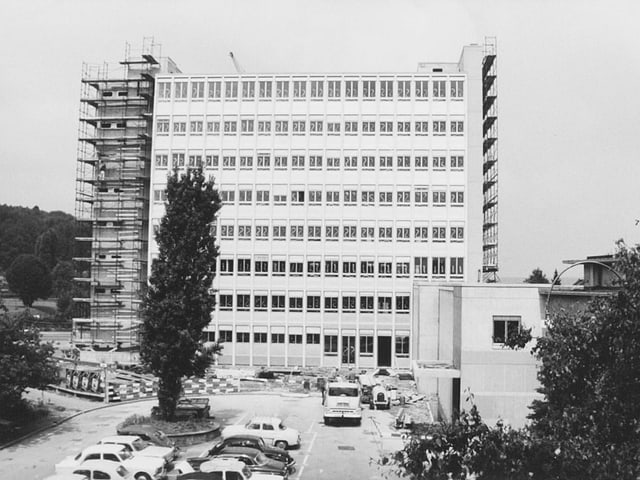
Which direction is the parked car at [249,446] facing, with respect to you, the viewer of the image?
facing to the right of the viewer

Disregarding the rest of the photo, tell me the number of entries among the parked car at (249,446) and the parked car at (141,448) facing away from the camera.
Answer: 0

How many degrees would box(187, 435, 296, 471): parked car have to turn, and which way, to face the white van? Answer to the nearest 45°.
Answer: approximately 45° to its left

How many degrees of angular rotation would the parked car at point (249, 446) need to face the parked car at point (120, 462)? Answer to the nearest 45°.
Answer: approximately 135° to its right

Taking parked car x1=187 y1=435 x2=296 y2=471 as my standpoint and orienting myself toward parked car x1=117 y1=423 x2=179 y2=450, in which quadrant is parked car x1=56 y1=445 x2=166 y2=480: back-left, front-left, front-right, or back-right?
front-left

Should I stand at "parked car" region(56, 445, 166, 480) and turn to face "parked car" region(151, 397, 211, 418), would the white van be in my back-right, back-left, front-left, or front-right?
front-right

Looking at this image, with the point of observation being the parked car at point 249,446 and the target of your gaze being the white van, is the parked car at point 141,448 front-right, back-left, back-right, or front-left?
back-left

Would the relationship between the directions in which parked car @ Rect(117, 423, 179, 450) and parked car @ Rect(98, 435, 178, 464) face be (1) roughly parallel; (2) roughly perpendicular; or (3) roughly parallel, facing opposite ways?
roughly parallel

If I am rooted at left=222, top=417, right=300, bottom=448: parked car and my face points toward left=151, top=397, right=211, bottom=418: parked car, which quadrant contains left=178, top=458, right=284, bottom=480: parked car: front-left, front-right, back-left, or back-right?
back-left

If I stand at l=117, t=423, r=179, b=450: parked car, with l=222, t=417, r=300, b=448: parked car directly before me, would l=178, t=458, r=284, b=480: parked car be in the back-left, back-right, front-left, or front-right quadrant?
front-right
